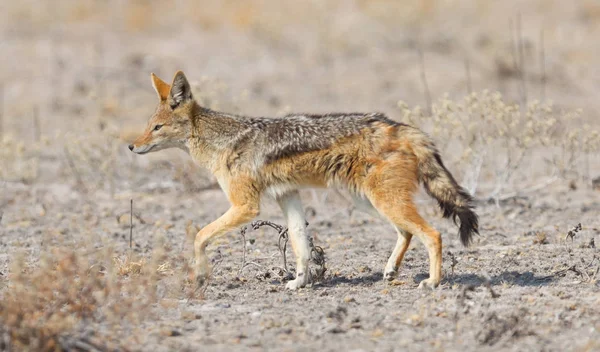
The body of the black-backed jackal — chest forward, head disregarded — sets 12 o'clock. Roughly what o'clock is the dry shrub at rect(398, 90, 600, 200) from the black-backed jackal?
The dry shrub is roughly at 4 o'clock from the black-backed jackal.

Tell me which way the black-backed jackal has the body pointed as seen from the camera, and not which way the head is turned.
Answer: to the viewer's left
